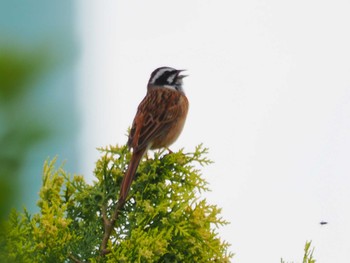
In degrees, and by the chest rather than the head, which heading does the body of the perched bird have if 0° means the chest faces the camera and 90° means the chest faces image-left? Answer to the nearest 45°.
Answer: approximately 225°
